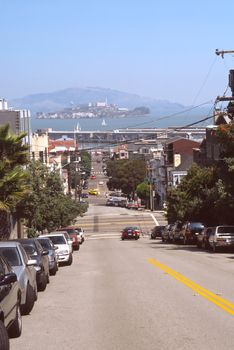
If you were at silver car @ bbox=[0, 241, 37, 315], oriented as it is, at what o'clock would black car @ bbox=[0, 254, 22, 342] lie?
The black car is roughly at 12 o'clock from the silver car.

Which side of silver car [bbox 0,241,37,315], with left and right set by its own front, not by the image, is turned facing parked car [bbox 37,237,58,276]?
back

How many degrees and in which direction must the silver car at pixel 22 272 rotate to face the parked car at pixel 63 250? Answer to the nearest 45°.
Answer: approximately 180°

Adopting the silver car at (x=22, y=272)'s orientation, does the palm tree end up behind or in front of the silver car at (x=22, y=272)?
behind

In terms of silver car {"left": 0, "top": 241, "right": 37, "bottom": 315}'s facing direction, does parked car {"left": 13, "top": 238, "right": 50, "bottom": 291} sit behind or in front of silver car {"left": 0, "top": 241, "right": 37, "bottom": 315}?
behind

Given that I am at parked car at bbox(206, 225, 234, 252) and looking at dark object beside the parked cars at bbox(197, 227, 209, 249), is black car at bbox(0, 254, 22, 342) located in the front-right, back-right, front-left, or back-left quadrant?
back-left

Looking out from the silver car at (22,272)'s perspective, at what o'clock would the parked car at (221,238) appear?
The parked car is roughly at 7 o'clock from the silver car.

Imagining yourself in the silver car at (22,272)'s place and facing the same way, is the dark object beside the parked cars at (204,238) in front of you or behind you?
behind

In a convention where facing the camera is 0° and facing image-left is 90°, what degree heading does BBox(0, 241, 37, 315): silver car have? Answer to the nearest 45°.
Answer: approximately 0°

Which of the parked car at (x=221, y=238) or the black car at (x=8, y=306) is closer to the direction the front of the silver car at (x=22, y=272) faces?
the black car
